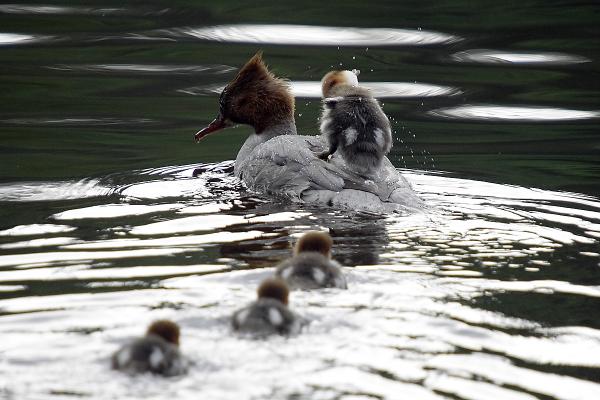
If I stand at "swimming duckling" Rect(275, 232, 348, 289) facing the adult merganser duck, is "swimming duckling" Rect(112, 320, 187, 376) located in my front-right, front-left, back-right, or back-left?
back-left

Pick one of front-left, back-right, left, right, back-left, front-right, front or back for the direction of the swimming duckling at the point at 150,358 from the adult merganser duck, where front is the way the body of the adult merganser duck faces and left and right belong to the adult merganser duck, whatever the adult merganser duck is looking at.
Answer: back-left

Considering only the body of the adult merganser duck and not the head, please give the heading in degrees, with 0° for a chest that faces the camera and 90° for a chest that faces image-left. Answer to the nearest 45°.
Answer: approximately 135°

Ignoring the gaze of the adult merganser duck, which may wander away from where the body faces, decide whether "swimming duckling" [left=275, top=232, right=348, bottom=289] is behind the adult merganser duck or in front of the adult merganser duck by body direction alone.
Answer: behind

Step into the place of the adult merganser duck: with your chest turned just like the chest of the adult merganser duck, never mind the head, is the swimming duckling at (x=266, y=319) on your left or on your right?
on your left
